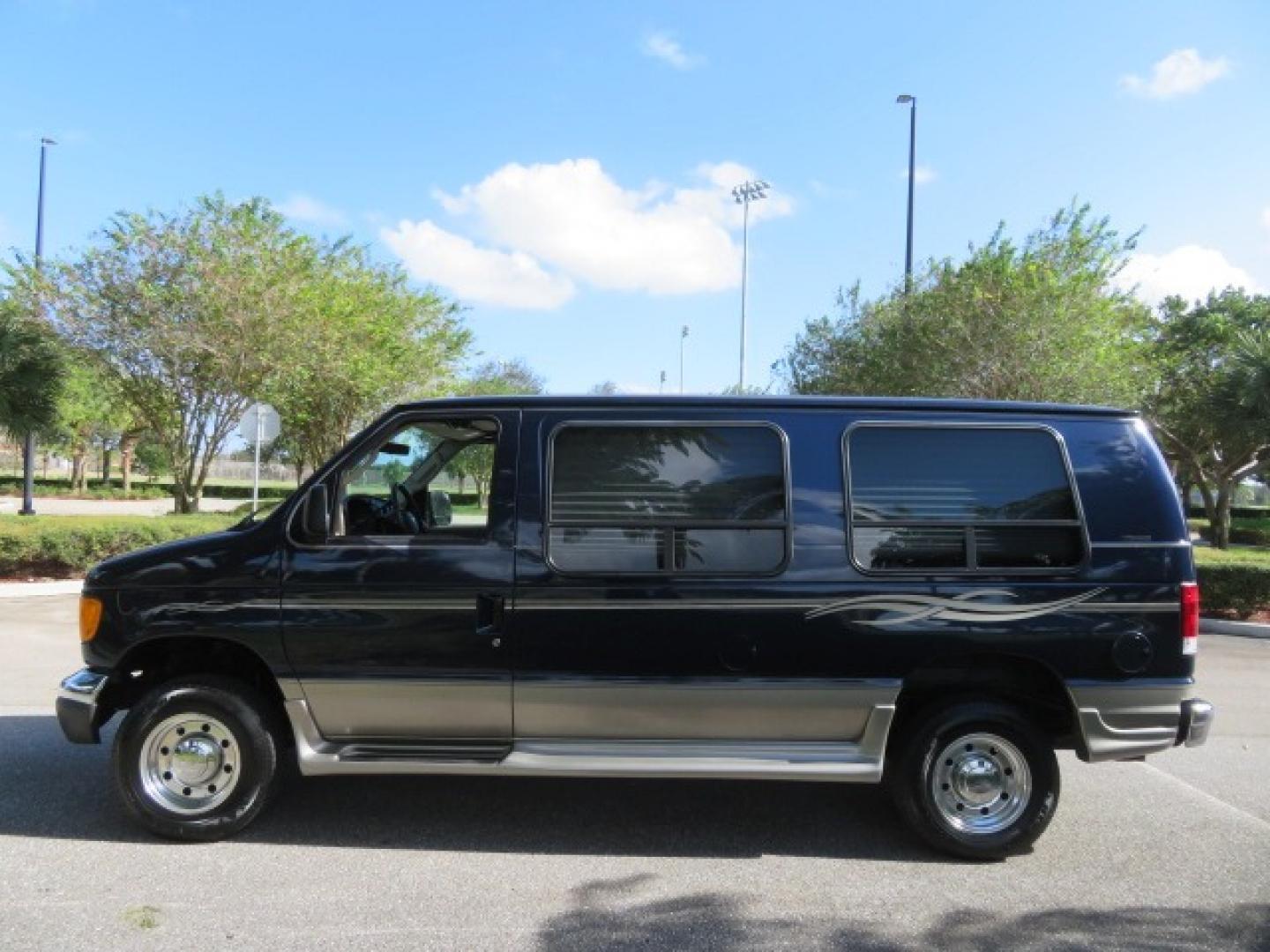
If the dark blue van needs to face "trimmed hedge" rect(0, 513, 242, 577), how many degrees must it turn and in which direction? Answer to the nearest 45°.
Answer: approximately 45° to its right

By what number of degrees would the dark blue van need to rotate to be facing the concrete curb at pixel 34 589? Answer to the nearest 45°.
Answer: approximately 45° to its right

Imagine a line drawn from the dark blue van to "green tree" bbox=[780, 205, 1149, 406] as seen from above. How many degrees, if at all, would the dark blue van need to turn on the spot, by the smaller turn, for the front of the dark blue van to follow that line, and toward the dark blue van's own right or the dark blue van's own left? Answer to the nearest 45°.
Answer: approximately 135° to the dark blue van's own right

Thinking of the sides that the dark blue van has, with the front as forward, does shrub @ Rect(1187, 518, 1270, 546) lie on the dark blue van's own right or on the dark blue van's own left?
on the dark blue van's own right

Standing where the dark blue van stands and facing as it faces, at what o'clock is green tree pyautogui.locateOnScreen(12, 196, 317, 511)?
The green tree is roughly at 2 o'clock from the dark blue van.

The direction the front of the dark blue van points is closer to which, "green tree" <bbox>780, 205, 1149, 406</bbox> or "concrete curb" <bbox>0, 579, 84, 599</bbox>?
the concrete curb

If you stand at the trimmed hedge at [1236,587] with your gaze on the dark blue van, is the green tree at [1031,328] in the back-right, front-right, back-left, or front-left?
back-right

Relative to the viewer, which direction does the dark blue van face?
to the viewer's left

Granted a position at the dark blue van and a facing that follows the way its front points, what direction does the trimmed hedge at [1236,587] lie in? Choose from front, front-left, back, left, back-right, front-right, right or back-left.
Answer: back-right
